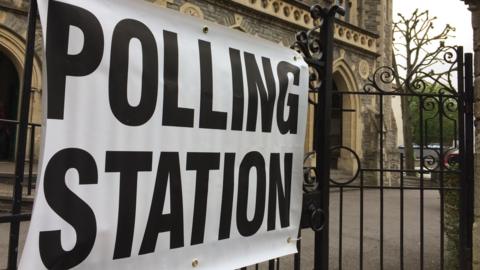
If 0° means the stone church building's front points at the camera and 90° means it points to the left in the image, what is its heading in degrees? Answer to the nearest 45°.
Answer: approximately 315°

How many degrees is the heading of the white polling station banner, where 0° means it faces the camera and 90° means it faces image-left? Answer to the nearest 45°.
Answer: approximately 315°
